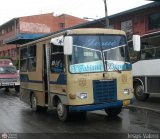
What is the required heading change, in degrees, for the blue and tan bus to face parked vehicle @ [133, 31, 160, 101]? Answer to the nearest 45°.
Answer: approximately 90° to its left

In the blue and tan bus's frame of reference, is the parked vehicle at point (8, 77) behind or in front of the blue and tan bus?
behind

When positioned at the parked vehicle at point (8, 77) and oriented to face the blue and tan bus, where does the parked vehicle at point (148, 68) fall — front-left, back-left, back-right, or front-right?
front-left

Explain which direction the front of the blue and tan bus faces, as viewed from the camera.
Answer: facing the viewer and to the right of the viewer
